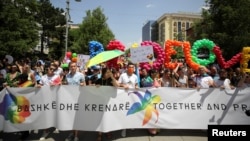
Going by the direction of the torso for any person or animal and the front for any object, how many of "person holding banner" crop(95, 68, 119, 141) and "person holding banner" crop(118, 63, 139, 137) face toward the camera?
2

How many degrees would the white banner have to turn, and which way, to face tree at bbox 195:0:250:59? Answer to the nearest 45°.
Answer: approximately 135° to its left

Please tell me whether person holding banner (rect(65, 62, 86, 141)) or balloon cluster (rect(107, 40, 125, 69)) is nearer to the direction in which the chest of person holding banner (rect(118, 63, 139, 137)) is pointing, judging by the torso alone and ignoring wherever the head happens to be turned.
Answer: the person holding banner

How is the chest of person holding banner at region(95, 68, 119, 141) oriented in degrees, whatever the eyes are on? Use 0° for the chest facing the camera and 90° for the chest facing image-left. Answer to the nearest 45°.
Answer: approximately 0°

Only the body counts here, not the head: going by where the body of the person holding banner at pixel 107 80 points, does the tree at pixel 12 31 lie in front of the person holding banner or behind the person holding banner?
behind

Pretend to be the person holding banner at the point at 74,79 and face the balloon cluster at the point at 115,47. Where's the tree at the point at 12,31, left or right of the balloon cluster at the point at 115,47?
left

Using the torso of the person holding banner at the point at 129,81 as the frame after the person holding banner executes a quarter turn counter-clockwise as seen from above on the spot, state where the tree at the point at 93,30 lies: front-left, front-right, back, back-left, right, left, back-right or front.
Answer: left

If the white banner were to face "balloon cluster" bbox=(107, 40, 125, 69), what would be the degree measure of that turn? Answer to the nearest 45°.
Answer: approximately 180°

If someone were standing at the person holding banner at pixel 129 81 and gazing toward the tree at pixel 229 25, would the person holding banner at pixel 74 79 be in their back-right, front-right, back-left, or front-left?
back-left

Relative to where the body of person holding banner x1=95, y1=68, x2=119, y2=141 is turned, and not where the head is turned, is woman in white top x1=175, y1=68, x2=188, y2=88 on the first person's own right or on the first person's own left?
on the first person's own left
